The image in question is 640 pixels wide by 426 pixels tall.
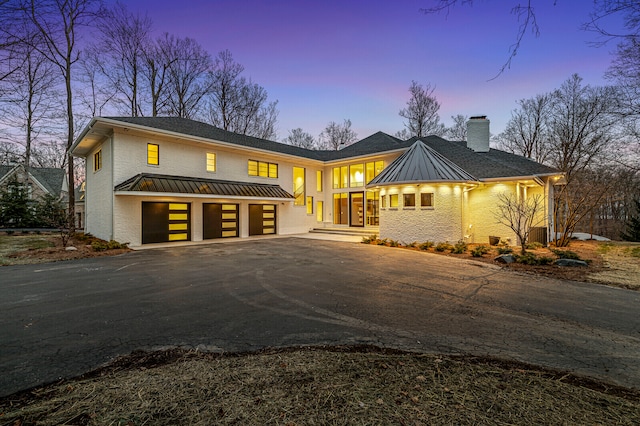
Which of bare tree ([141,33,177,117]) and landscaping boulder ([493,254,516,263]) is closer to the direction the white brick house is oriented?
the landscaping boulder

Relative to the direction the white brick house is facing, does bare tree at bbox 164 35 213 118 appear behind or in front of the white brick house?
behind

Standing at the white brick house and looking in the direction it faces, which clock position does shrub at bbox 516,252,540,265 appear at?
The shrub is roughly at 10 o'clock from the white brick house.

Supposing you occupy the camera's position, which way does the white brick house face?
facing the viewer

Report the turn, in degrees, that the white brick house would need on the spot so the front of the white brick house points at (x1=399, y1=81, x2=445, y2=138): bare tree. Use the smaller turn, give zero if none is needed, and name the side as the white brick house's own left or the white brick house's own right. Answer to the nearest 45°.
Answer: approximately 135° to the white brick house's own left

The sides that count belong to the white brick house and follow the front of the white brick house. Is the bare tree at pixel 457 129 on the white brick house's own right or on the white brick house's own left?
on the white brick house's own left

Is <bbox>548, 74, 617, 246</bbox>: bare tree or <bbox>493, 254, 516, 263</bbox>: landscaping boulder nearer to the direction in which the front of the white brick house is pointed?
the landscaping boulder

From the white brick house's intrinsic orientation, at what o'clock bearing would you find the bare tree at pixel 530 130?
The bare tree is roughly at 8 o'clock from the white brick house.

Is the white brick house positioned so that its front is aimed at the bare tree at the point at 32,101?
no

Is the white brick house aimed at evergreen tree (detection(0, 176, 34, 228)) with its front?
no

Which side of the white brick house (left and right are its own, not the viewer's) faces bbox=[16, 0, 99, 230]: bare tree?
right

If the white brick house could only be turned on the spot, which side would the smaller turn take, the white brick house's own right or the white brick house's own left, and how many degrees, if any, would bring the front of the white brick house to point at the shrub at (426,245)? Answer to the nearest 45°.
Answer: approximately 90° to the white brick house's own left

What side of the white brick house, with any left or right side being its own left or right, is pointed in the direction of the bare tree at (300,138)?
back
